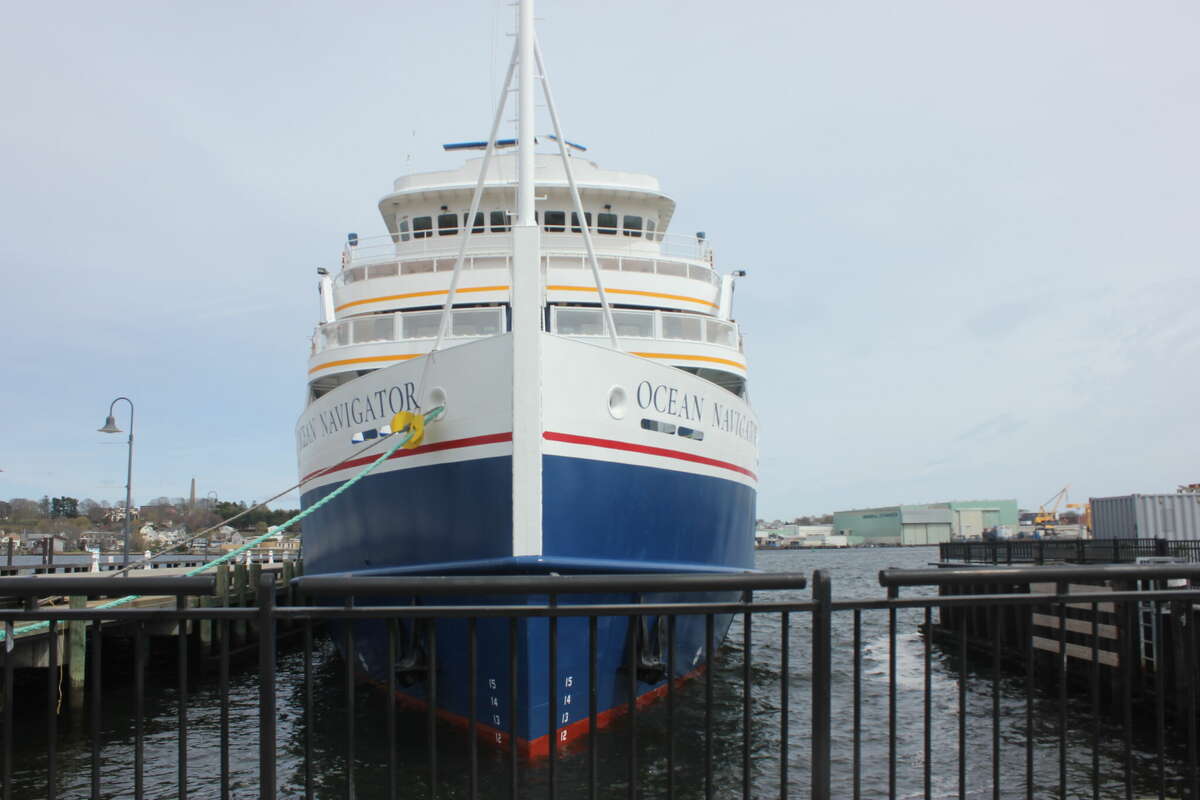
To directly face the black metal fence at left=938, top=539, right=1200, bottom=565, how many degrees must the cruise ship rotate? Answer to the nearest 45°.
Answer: approximately 135° to its left

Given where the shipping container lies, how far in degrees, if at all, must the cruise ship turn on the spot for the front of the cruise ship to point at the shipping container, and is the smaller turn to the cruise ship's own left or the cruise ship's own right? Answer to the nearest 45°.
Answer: approximately 135° to the cruise ship's own left

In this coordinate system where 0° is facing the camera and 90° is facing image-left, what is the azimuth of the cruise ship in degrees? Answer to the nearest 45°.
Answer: approximately 0°
